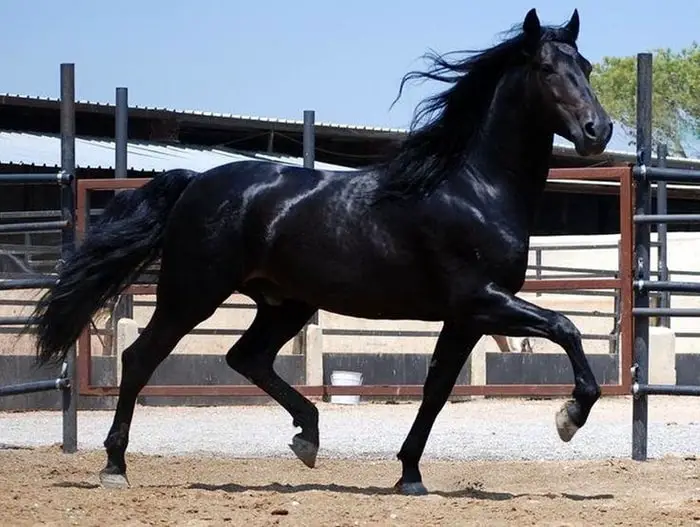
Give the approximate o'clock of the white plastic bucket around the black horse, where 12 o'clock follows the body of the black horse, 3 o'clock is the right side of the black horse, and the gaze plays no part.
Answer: The white plastic bucket is roughly at 9 o'clock from the black horse.

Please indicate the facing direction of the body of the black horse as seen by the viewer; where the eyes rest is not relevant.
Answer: to the viewer's right

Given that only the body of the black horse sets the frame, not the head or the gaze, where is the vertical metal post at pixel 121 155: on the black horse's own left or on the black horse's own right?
on the black horse's own left
